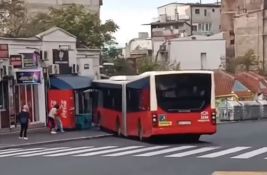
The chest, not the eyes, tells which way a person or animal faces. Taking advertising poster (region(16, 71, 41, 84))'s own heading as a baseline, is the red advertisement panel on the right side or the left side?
on its left

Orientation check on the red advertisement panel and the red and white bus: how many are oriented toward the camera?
1

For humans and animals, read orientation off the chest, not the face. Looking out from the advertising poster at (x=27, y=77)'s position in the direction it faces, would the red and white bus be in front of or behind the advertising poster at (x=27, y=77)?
in front

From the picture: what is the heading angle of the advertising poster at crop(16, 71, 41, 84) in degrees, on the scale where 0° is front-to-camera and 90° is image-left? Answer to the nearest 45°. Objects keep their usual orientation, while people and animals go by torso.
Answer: approximately 0°

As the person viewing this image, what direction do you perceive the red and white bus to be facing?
facing away from the viewer and to the left of the viewer

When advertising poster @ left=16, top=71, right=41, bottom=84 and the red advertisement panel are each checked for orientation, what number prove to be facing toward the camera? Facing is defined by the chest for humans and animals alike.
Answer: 2
